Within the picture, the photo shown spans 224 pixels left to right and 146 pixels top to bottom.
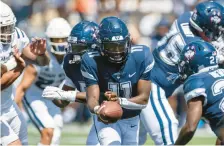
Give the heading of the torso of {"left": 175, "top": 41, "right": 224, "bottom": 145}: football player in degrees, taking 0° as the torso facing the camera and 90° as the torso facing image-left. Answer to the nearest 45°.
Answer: approximately 135°

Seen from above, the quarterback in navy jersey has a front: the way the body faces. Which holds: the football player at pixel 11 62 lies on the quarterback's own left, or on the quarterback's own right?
on the quarterback's own right

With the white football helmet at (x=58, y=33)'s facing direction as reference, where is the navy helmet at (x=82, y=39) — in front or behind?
in front

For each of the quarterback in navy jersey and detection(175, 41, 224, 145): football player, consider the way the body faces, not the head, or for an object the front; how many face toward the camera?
1

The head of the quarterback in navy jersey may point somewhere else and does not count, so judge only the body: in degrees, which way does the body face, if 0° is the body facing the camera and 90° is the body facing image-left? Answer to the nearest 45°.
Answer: approximately 0°
